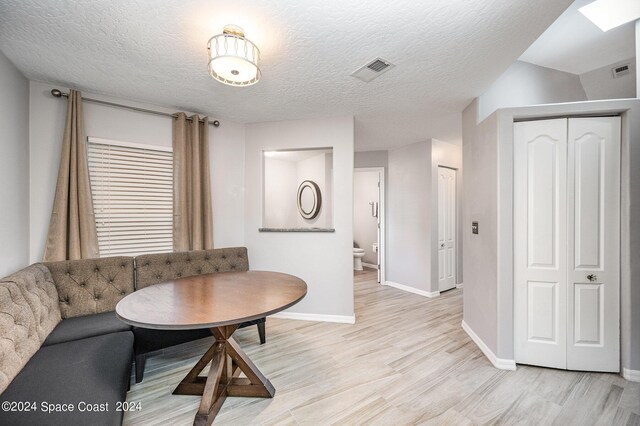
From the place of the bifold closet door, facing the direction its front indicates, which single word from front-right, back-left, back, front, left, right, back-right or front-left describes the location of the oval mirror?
right

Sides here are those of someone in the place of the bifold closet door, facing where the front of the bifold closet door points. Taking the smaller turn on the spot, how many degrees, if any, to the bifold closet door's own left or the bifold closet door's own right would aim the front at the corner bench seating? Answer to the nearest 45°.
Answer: approximately 45° to the bifold closet door's own right

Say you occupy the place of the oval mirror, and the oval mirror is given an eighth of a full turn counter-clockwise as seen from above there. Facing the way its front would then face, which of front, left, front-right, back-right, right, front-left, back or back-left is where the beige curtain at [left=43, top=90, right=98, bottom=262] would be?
front-right

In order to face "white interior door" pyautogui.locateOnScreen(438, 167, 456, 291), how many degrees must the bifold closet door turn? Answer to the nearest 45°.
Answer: approximately 135° to its right

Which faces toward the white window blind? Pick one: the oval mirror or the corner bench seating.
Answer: the oval mirror

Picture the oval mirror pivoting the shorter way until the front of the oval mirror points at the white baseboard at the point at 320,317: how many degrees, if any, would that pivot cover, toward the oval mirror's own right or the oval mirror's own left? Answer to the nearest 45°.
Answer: approximately 45° to the oval mirror's own left

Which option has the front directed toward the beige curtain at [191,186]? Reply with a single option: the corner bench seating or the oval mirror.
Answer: the oval mirror

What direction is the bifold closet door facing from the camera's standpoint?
toward the camera

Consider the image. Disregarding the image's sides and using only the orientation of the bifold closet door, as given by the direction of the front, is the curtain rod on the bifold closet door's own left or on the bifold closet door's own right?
on the bifold closet door's own right

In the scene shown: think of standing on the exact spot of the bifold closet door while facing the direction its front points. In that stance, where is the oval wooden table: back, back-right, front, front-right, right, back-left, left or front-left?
front-right

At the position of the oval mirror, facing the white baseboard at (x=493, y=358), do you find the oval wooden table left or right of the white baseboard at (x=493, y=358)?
right

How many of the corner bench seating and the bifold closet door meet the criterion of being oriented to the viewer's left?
0

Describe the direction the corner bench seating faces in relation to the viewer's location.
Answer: facing the viewer and to the right of the viewer

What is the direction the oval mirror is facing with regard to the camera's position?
facing the viewer and to the left of the viewer
